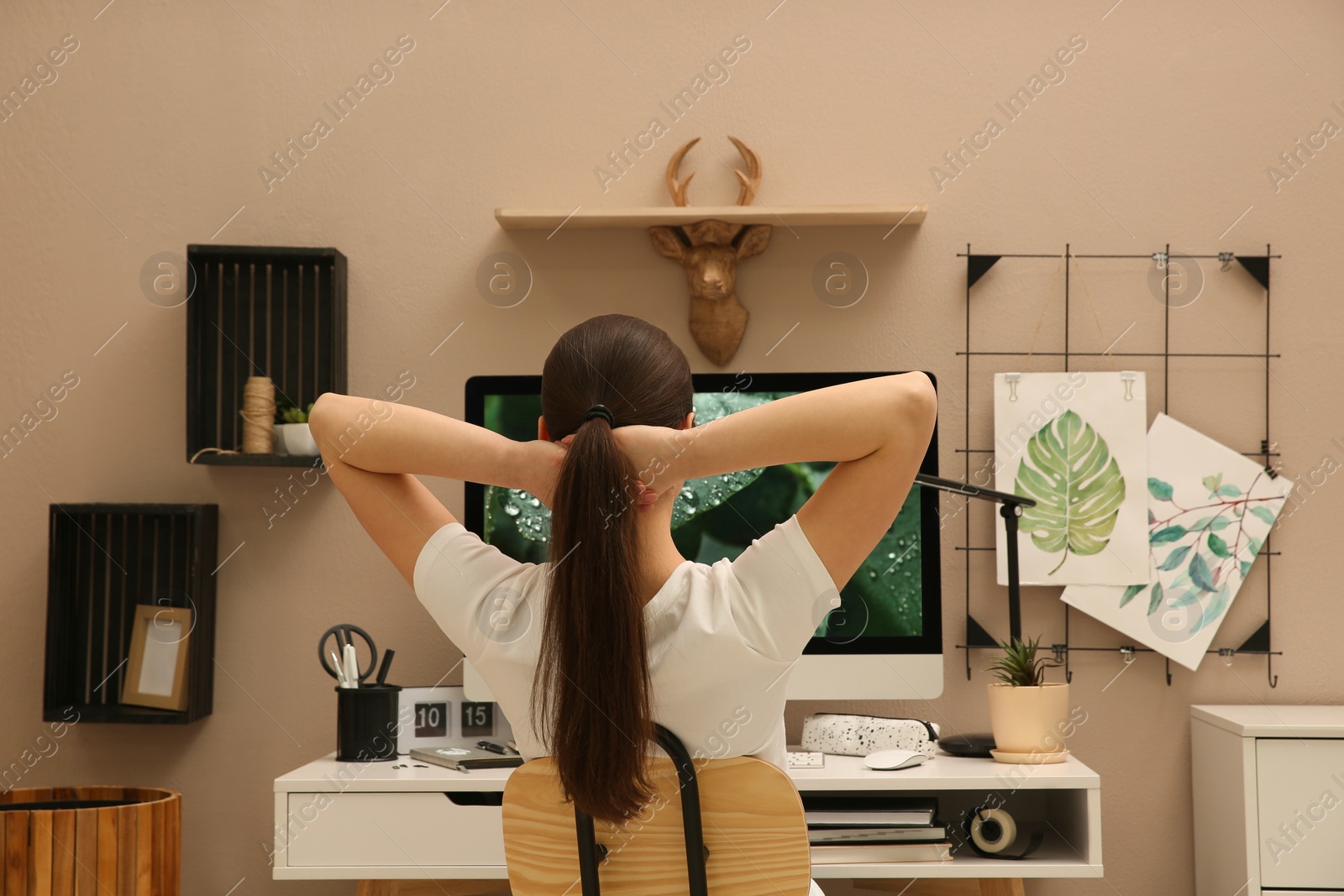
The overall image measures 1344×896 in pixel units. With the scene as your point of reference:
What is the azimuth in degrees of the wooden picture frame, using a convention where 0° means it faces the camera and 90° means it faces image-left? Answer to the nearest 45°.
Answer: approximately 0°

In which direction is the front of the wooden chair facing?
away from the camera

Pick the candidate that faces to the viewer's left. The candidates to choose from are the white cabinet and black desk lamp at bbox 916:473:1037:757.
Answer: the black desk lamp

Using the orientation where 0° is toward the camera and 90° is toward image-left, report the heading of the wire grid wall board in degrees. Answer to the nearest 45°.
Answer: approximately 0°

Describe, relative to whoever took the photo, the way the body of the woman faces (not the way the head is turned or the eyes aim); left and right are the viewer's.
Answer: facing away from the viewer

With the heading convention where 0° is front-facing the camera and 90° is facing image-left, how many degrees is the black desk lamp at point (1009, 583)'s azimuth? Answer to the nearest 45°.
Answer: approximately 90°

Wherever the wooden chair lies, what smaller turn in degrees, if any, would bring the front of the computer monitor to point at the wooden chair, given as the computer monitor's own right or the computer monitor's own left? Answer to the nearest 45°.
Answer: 0° — it already faces it

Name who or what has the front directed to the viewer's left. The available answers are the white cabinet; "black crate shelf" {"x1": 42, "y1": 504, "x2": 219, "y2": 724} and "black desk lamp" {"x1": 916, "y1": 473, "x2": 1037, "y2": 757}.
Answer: the black desk lamp

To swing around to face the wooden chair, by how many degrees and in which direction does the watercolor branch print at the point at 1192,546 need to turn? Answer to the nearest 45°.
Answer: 0° — it already faces it

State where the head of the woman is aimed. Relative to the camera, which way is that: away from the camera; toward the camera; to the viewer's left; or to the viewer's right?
away from the camera

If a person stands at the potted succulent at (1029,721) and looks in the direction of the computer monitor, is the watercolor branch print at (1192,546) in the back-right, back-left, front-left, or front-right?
back-right
